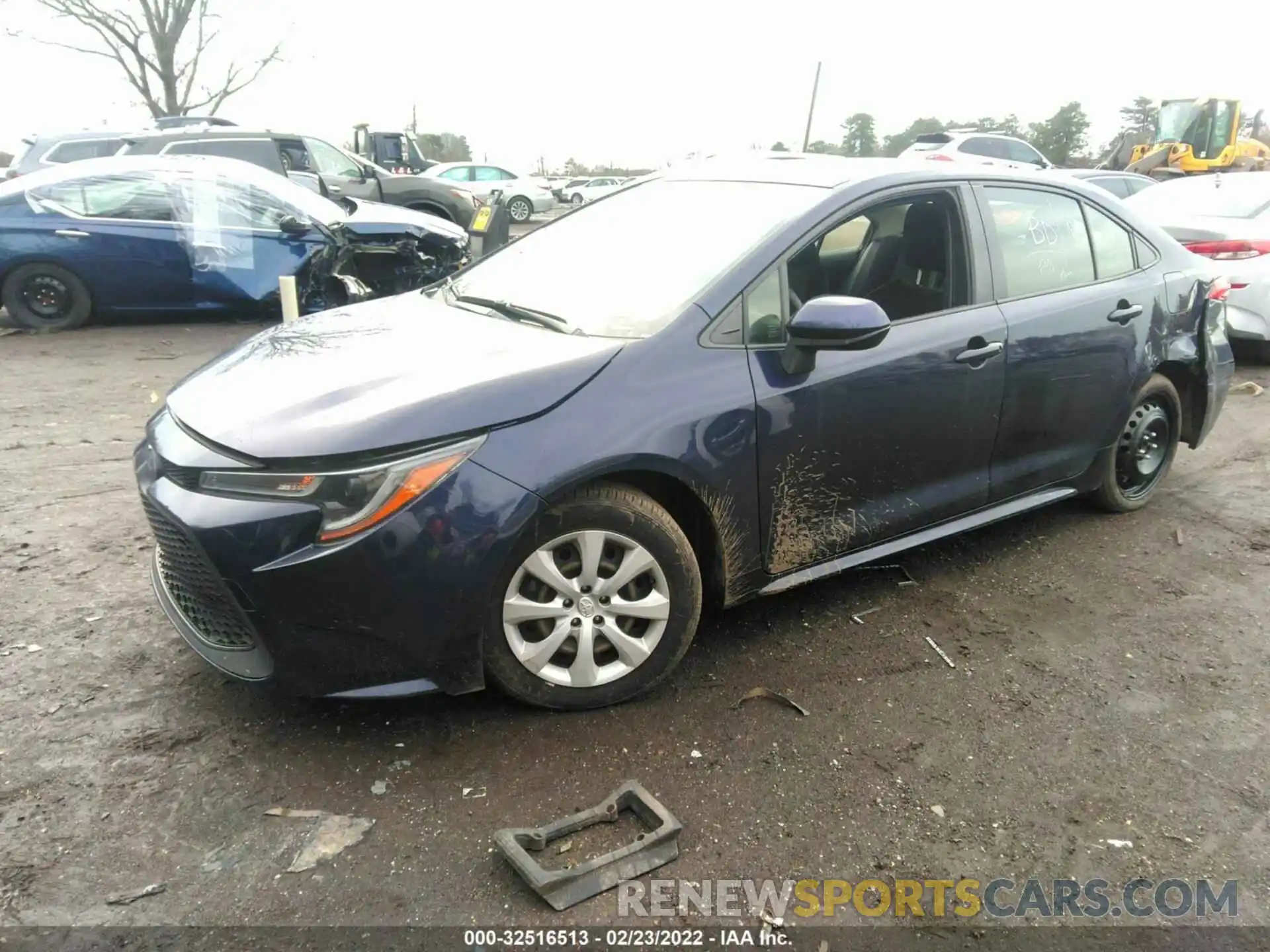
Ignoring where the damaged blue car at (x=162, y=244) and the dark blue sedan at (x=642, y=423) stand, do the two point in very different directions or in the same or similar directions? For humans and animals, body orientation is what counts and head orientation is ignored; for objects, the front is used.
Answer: very different directions

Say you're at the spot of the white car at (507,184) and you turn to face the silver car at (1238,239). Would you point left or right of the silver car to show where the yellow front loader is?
left

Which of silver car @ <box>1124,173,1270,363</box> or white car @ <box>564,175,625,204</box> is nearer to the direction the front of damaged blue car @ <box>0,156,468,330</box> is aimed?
the silver car

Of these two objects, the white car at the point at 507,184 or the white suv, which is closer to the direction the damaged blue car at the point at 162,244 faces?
the white suv

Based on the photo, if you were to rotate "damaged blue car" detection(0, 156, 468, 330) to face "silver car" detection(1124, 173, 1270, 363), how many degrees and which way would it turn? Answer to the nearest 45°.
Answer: approximately 45° to its right

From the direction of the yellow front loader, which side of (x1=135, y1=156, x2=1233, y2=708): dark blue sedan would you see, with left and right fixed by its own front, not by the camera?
back

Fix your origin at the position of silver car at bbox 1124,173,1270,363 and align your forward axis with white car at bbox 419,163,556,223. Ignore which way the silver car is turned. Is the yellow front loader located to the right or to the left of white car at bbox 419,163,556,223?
right

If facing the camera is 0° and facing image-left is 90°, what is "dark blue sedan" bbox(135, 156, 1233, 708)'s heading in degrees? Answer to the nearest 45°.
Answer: approximately 45°

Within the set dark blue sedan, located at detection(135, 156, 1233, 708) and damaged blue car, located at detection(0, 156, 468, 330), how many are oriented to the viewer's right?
1

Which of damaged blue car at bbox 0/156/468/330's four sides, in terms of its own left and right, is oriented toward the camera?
right

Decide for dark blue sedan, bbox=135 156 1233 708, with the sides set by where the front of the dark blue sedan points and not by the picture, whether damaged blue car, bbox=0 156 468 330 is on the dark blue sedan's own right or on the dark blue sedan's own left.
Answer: on the dark blue sedan's own right

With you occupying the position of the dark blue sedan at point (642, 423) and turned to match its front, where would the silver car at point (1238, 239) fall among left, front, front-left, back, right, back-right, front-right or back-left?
back
